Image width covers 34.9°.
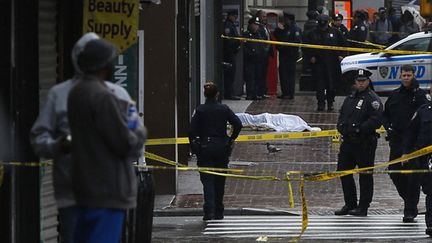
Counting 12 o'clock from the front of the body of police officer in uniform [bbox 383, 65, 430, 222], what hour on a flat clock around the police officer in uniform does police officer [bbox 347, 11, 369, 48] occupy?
The police officer is roughly at 6 o'clock from the police officer in uniform.

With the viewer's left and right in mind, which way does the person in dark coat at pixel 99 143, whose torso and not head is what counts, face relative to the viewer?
facing away from the viewer and to the right of the viewer

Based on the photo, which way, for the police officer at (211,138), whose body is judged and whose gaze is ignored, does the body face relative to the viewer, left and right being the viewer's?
facing away from the viewer

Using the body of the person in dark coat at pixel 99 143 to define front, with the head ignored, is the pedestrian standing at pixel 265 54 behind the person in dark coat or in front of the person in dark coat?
in front

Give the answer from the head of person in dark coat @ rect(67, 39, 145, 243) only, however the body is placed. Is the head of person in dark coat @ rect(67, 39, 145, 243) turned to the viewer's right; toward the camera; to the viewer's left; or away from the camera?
away from the camera

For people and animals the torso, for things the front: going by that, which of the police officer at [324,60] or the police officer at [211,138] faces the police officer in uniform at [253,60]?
the police officer at [211,138]
